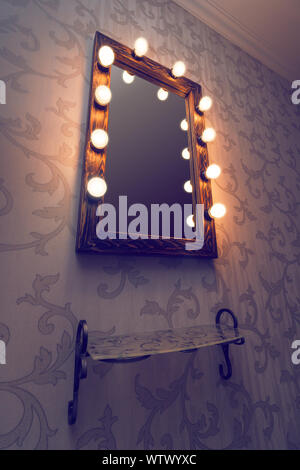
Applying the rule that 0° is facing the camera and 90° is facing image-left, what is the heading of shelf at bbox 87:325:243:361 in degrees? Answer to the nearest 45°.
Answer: approximately 315°

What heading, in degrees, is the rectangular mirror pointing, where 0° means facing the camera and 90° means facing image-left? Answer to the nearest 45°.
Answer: approximately 315°
